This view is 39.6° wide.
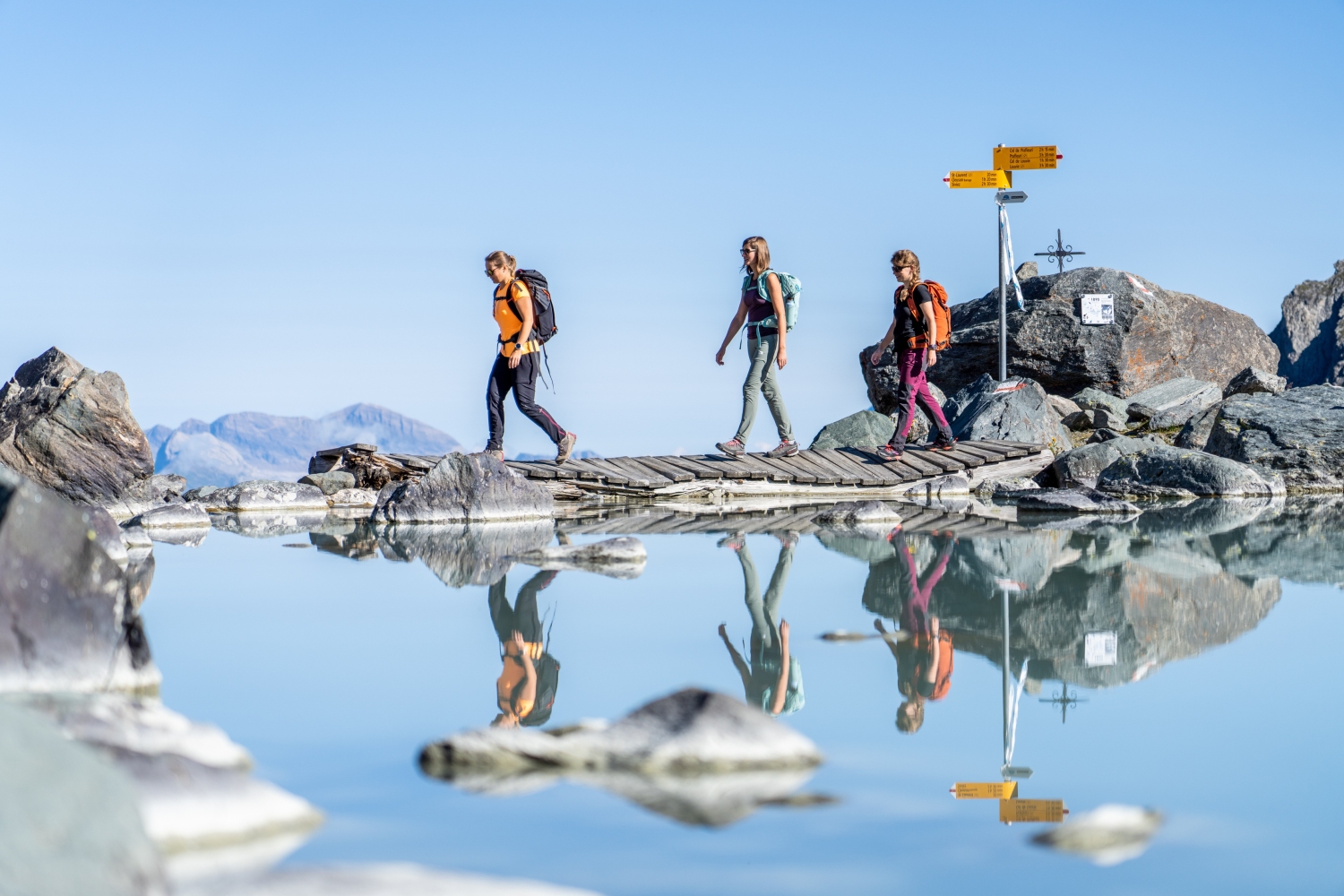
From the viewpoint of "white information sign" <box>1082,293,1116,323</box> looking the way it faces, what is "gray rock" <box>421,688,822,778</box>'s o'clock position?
The gray rock is roughly at 12 o'clock from the white information sign.

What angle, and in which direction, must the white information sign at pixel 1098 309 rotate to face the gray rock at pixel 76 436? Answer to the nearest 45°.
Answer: approximately 45° to its right

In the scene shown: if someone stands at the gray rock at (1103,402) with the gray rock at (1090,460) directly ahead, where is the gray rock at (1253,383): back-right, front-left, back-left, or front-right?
back-left

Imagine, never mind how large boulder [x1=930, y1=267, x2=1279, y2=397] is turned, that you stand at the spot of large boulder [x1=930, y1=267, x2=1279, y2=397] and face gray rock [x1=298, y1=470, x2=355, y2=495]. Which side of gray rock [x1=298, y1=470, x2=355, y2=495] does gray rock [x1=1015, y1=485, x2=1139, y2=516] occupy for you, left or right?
left

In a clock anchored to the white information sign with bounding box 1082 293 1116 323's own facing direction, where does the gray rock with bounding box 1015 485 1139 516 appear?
The gray rock is roughly at 12 o'clock from the white information sign.

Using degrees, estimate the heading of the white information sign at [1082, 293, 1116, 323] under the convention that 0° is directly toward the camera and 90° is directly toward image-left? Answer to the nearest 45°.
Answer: approximately 0°

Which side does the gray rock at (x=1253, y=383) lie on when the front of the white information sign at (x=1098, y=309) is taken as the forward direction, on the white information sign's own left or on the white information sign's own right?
on the white information sign's own left
